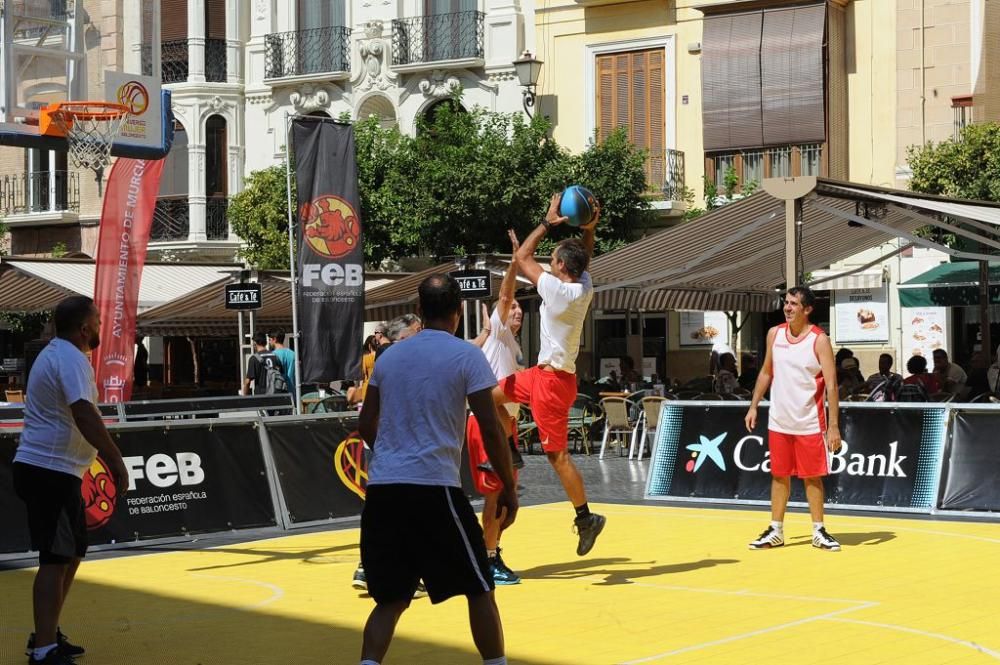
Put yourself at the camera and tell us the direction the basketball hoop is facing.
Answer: facing the viewer and to the right of the viewer

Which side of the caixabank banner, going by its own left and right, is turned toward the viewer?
front

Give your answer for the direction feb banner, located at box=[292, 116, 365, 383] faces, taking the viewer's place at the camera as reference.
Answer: facing the viewer

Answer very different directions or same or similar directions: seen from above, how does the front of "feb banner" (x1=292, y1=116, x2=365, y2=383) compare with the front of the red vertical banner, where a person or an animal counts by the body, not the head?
same or similar directions

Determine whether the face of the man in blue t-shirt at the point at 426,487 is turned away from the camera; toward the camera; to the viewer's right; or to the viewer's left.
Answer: away from the camera

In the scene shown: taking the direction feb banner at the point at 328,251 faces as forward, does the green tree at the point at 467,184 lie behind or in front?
behind

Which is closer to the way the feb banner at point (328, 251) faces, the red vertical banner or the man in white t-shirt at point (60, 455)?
the man in white t-shirt

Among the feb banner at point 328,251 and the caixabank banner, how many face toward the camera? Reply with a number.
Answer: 2

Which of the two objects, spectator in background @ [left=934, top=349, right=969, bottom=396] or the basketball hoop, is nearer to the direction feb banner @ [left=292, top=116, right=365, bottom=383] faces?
the basketball hoop

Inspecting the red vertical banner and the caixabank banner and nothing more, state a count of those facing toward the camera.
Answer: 2

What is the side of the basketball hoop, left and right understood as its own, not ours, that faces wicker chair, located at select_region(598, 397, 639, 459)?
left

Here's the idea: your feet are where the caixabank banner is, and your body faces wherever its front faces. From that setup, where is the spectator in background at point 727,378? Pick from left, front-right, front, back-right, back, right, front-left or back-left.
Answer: back

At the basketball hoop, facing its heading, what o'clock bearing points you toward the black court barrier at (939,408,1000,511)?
The black court barrier is roughly at 11 o'clock from the basketball hoop.

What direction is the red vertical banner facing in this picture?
toward the camera

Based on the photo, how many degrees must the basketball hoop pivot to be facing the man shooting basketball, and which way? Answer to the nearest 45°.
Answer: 0° — it already faces them
